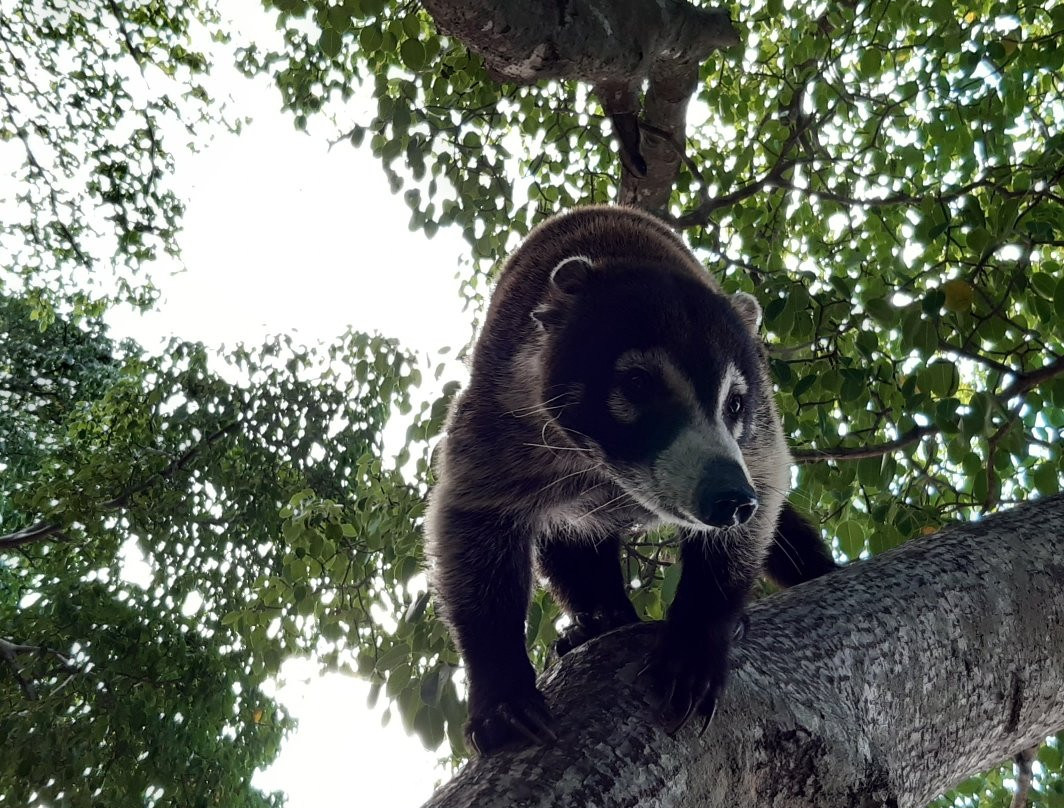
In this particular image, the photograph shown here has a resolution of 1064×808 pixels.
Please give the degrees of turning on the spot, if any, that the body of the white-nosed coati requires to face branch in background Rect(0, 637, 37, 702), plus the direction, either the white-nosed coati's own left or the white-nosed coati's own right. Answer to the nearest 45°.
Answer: approximately 135° to the white-nosed coati's own right

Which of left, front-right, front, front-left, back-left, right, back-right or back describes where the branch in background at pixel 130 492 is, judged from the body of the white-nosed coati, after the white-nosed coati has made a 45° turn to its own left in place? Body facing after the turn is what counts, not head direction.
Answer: back

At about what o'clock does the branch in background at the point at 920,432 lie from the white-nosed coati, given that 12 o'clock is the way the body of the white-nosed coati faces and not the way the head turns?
The branch in background is roughly at 8 o'clock from the white-nosed coati.

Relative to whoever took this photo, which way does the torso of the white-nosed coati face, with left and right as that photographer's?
facing the viewer
